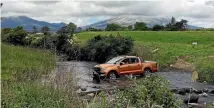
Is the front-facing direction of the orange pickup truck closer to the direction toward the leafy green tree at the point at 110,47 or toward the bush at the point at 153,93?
the bush

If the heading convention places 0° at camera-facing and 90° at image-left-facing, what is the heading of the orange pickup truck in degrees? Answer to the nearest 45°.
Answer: approximately 45°

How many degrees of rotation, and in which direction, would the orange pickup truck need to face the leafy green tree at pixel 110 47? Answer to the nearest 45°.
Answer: approximately 135° to its right

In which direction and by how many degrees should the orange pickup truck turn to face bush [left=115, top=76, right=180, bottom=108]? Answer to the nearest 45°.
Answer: approximately 45° to its left
